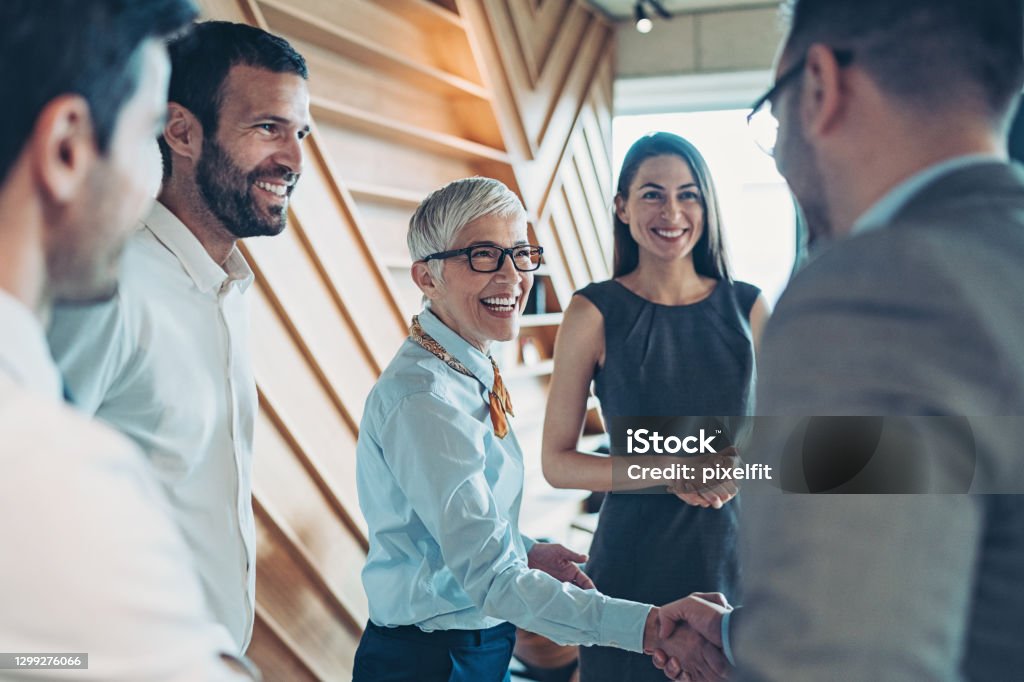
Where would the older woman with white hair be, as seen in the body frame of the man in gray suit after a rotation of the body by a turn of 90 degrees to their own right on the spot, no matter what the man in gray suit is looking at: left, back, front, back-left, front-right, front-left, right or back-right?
left

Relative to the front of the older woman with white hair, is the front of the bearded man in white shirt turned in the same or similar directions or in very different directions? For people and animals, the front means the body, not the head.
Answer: same or similar directions

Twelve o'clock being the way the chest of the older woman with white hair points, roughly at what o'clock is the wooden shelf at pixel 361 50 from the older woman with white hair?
The wooden shelf is roughly at 7 o'clock from the older woman with white hair.

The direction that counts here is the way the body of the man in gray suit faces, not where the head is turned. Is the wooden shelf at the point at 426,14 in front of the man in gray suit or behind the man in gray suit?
in front

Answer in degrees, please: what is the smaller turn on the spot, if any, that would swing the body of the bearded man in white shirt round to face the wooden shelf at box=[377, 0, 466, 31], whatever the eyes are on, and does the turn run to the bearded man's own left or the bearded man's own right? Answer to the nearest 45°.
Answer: approximately 90° to the bearded man's own left

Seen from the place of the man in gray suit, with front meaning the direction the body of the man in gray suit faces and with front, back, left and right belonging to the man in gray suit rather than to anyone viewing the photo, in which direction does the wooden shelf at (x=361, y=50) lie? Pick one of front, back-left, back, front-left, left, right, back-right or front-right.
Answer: front

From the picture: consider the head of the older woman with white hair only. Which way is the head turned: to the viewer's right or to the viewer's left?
to the viewer's right

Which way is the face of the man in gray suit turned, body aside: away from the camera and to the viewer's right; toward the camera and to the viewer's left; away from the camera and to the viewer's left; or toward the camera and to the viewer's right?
away from the camera and to the viewer's left

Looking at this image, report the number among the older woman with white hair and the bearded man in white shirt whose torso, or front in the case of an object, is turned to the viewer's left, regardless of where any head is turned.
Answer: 0

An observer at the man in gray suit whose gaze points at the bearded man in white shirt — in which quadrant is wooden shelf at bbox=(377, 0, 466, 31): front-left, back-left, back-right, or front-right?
front-right

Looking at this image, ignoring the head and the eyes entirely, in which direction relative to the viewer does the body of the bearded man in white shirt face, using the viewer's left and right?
facing the viewer and to the right of the viewer

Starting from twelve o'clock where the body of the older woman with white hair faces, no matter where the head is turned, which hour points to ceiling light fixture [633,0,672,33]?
The ceiling light fixture is roughly at 8 o'clock from the older woman with white hair.

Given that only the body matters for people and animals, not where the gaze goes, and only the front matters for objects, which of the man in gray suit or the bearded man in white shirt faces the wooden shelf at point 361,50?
the man in gray suit

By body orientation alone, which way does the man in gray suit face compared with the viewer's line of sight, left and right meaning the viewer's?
facing away from the viewer and to the left of the viewer
